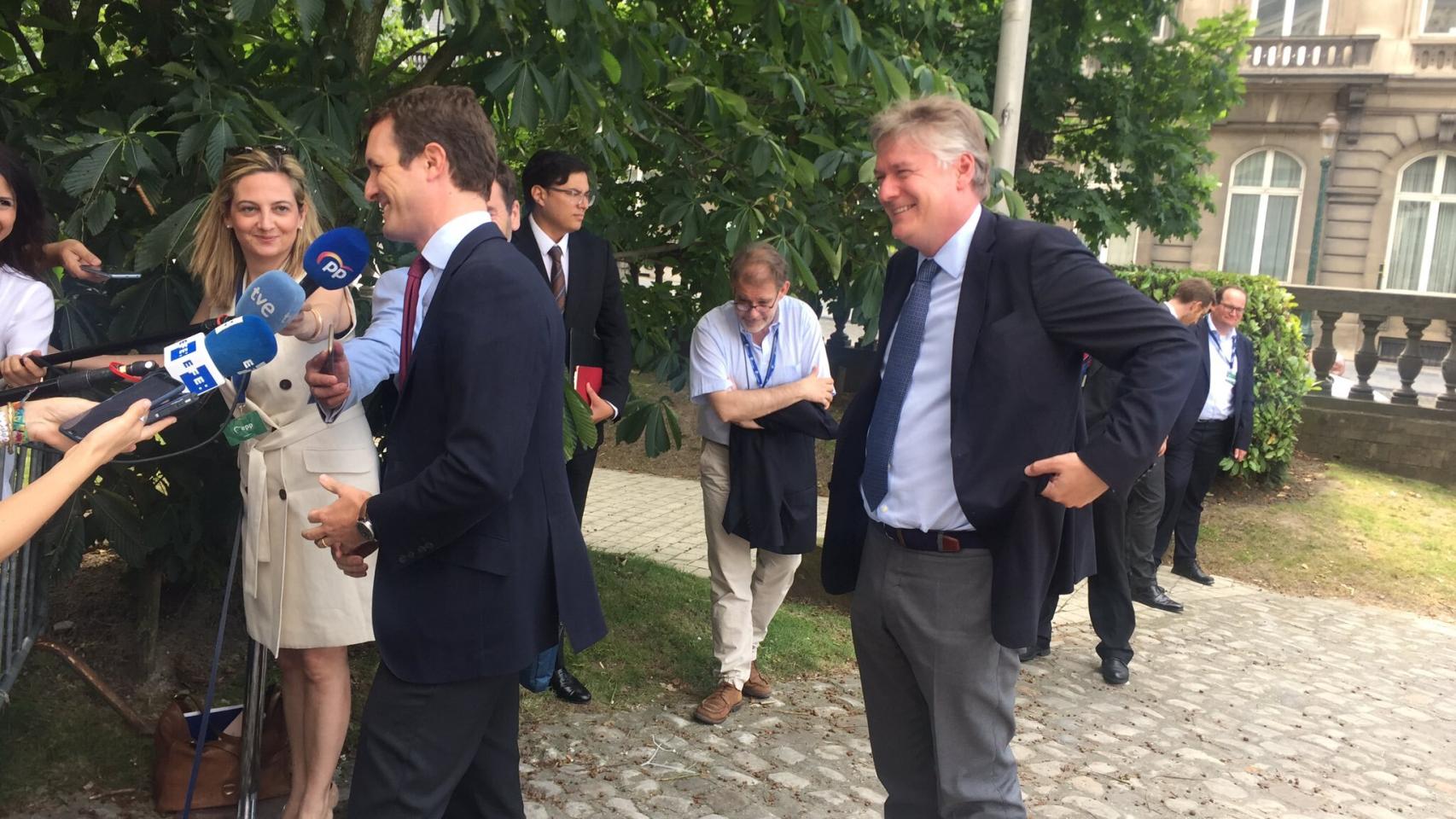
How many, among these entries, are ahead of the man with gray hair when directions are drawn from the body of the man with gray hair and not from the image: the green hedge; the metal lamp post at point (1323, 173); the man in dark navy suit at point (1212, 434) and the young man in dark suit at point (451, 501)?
1

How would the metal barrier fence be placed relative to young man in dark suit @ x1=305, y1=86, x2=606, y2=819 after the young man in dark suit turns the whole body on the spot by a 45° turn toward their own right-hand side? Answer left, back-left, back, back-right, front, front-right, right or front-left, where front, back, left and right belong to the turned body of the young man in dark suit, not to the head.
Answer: front

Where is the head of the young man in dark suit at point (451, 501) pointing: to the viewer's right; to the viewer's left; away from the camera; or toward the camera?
to the viewer's left

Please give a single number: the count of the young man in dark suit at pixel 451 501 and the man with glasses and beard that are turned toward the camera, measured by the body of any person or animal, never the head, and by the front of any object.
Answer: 1

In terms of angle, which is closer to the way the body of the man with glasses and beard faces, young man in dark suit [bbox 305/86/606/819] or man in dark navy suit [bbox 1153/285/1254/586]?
the young man in dark suit

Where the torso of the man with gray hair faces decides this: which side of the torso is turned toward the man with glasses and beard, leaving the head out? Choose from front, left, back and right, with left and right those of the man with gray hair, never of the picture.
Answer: right

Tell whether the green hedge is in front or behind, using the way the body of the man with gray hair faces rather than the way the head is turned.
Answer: behind

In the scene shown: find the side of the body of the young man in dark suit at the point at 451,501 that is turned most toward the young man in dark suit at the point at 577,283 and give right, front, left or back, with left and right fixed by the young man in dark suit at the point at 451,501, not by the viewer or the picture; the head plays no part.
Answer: right

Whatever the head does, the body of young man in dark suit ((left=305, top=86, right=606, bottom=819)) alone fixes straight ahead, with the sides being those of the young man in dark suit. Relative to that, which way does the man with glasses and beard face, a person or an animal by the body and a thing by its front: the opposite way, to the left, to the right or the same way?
to the left

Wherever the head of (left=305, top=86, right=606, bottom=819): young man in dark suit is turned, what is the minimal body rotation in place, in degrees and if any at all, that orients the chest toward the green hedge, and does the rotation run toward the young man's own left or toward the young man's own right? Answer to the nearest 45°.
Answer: approximately 135° to the young man's own right

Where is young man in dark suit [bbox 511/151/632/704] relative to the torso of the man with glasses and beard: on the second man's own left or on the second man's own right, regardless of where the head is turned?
on the second man's own right

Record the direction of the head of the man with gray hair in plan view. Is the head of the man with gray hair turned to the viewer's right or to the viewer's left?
to the viewer's left

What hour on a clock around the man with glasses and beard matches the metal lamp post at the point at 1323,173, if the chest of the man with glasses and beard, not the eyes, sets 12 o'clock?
The metal lamp post is roughly at 7 o'clock from the man with glasses and beard.

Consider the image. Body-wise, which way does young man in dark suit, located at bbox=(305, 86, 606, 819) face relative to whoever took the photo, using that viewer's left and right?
facing to the left of the viewer

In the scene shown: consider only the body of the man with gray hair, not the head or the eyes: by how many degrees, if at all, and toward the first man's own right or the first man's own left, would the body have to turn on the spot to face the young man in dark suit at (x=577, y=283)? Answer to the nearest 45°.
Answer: approximately 90° to the first man's own right
